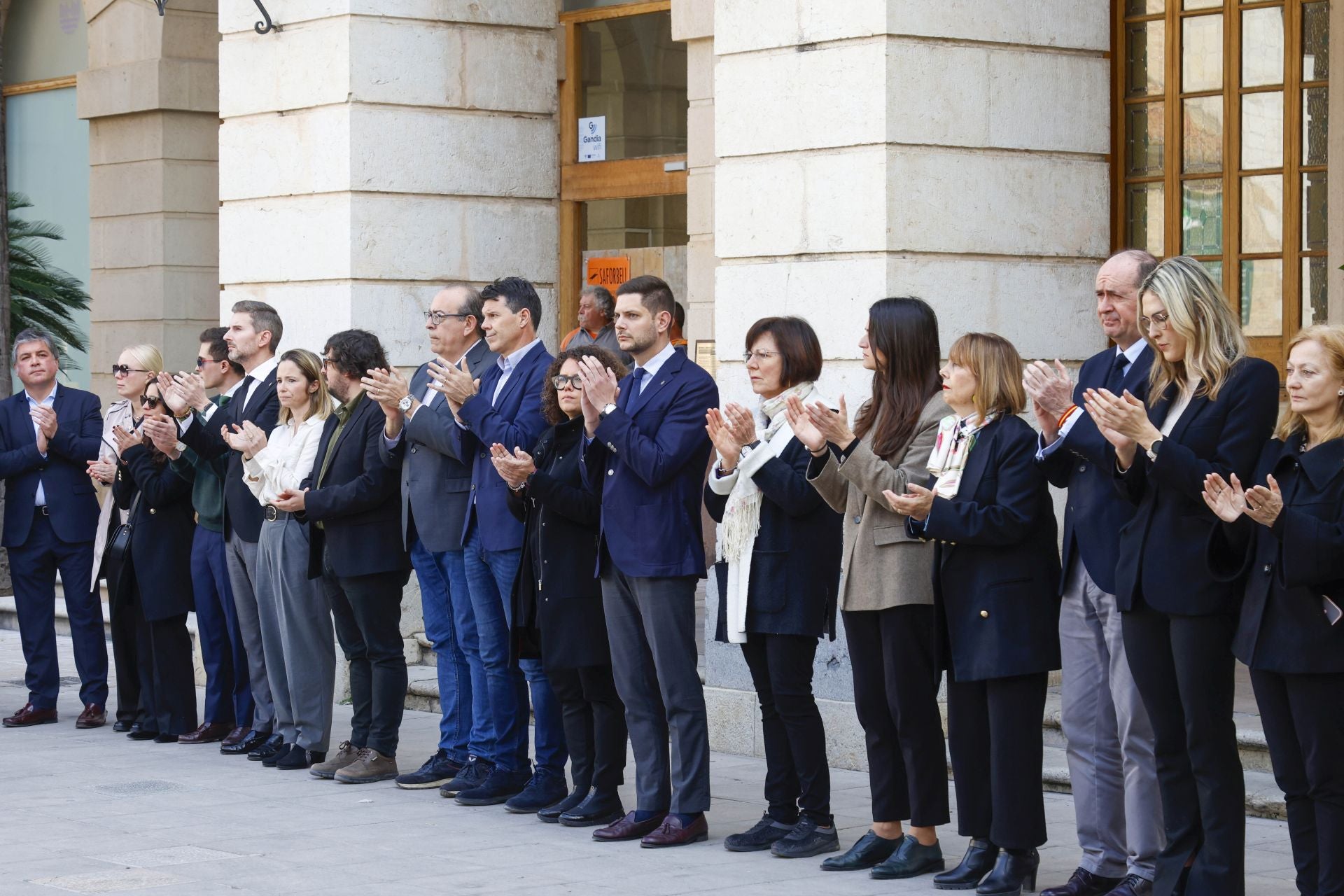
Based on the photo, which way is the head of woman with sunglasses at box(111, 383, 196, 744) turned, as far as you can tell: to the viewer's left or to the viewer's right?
to the viewer's left

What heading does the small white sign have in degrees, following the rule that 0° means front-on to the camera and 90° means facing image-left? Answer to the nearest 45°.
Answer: approximately 45°

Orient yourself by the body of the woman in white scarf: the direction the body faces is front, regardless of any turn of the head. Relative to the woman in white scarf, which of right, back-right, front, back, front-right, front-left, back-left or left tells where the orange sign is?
back-right

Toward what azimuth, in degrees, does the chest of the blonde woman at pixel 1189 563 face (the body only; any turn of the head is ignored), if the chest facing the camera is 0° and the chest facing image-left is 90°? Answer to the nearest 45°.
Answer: approximately 45°

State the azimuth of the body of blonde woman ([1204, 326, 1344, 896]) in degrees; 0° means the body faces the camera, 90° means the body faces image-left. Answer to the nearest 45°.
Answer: approximately 45°

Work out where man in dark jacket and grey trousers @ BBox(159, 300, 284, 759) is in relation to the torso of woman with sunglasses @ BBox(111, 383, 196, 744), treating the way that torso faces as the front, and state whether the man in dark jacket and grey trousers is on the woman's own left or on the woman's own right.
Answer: on the woman's own left
